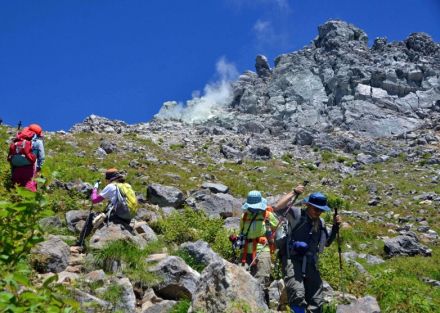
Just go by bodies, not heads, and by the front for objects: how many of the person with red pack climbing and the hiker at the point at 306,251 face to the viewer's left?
0

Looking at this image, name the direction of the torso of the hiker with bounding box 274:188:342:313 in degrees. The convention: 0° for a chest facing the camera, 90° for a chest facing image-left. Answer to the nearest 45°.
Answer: approximately 315°

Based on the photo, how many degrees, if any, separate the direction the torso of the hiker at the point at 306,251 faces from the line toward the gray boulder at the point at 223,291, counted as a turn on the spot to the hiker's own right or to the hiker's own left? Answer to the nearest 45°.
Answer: approximately 90° to the hiker's own right

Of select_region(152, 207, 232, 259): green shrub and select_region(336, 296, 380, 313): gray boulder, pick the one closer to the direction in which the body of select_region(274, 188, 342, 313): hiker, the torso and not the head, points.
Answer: the gray boulder

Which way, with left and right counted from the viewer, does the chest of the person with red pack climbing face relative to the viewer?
facing away from the viewer and to the right of the viewer

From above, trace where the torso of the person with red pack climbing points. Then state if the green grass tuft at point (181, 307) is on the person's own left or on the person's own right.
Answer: on the person's own right

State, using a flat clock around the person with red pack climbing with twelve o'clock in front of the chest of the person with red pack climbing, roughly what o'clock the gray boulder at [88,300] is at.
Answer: The gray boulder is roughly at 4 o'clock from the person with red pack climbing.

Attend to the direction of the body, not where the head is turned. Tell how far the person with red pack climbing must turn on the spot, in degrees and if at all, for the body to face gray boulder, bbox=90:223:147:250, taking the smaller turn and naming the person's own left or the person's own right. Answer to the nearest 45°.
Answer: approximately 90° to the person's own right

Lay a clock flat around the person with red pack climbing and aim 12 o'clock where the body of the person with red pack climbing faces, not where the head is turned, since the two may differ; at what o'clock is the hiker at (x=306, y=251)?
The hiker is roughly at 3 o'clock from the person with red pack climbing.

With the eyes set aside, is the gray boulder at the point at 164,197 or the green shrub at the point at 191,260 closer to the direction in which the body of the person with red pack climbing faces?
the gray boulder

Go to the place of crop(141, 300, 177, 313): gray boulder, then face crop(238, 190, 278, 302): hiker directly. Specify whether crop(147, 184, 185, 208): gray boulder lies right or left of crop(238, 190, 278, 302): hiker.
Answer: left

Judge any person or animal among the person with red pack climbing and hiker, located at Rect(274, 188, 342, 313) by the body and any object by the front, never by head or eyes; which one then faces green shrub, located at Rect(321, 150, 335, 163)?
the person with red pack climbing

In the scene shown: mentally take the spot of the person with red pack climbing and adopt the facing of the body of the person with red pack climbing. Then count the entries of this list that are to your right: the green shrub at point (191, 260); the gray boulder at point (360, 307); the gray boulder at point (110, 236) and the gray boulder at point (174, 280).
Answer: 4

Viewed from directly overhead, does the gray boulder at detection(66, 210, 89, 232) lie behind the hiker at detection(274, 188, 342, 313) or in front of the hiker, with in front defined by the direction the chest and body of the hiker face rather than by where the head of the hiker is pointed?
behind

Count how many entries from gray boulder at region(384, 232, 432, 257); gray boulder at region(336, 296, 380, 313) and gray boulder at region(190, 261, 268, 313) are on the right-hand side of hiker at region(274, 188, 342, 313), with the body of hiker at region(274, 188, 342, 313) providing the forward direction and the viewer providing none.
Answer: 1

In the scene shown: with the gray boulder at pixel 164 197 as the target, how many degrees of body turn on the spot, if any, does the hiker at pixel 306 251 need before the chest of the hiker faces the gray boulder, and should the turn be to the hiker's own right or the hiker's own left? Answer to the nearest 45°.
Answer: approximately 180°

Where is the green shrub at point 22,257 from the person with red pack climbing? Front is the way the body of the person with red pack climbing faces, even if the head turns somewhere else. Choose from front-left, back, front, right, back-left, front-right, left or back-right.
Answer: back-right

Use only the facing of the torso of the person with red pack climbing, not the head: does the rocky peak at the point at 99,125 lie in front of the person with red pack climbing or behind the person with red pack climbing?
in front
